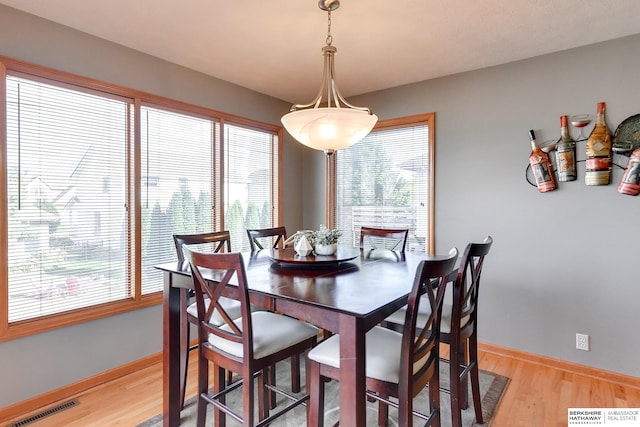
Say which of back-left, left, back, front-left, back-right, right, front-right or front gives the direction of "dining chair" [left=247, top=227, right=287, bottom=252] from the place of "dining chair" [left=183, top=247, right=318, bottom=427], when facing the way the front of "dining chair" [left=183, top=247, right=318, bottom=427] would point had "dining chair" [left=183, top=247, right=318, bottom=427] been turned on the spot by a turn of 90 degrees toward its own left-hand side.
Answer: front-right

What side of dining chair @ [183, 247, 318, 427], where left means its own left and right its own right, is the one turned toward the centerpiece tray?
front

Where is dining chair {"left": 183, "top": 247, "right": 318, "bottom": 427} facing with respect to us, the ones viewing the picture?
facing away from the viewer and to the right of the viewer

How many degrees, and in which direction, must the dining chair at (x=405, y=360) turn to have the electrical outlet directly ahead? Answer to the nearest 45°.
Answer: approximately 90° to its right

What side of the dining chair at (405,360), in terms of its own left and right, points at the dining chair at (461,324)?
right

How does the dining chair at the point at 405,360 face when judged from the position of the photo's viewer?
facing away from the viewer and to the left of the viewer

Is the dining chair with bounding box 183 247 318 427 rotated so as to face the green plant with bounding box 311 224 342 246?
yes

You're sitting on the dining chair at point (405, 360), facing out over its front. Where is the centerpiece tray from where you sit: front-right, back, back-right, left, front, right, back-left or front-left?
front

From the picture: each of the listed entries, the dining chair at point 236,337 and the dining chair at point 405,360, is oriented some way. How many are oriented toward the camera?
0

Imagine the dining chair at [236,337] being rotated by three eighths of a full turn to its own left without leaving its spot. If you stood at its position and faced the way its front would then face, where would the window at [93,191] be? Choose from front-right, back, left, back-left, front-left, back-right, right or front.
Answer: front-right

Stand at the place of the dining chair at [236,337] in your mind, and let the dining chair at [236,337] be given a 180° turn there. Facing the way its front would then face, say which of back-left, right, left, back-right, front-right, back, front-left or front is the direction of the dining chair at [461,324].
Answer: back-left
